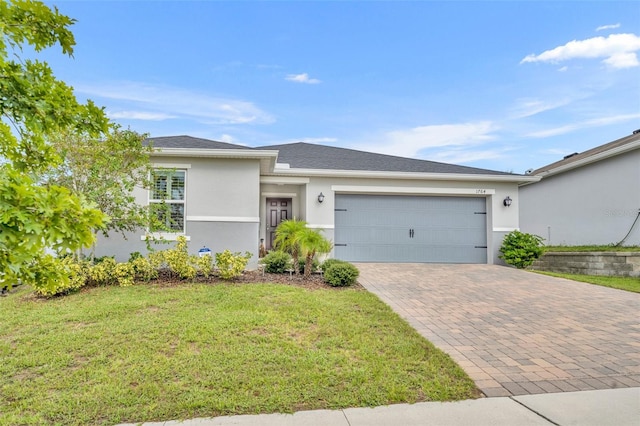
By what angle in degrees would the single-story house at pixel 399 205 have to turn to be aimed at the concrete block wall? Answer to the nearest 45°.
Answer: approximately 90° to its left

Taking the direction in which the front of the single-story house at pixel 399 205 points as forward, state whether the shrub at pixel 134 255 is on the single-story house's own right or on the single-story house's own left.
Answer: on the single-story house's own right

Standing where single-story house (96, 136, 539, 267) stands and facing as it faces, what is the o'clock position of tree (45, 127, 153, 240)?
The tree is roughly at 2 o'clock from the single-story house.

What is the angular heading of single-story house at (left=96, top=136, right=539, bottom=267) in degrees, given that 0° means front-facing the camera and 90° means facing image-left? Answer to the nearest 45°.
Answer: approximately 0°

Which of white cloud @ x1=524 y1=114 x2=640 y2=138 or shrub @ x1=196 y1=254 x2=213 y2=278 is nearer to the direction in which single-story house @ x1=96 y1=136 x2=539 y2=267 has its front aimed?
the shrub

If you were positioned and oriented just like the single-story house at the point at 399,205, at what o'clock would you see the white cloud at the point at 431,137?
The white cloud is roughly at 7 o'clock from the single-story house.

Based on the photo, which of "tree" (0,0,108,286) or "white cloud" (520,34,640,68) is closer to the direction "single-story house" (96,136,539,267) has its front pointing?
the tree

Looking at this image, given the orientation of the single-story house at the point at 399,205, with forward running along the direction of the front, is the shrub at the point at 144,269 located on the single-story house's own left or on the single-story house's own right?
on the single-story house's own right

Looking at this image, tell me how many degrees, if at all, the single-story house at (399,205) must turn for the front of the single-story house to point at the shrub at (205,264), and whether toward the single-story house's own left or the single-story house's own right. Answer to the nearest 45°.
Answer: approximately 45° to the single-story house's own right
